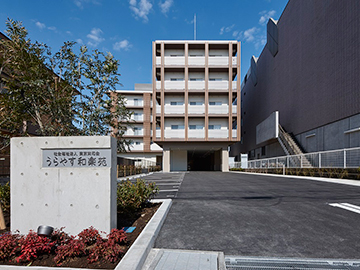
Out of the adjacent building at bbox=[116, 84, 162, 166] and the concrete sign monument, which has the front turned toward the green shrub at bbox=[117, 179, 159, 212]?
the adjacent building

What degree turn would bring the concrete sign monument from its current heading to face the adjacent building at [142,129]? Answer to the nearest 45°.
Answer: approximately 180°

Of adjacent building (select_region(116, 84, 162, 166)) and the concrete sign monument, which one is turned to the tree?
the adjacent building

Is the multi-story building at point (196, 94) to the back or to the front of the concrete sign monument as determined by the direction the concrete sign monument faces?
to the back

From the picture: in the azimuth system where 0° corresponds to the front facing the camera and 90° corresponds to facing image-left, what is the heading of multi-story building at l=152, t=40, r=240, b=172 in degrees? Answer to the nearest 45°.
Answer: approximately 0°

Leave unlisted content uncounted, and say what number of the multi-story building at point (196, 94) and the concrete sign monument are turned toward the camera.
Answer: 2

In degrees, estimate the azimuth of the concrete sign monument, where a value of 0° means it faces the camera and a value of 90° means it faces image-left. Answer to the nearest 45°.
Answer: approximately 0°

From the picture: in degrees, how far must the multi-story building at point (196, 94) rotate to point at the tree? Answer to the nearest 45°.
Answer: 0° — it already faces it

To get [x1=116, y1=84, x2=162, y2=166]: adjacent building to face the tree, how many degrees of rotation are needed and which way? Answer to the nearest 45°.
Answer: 0° — it already faces it
